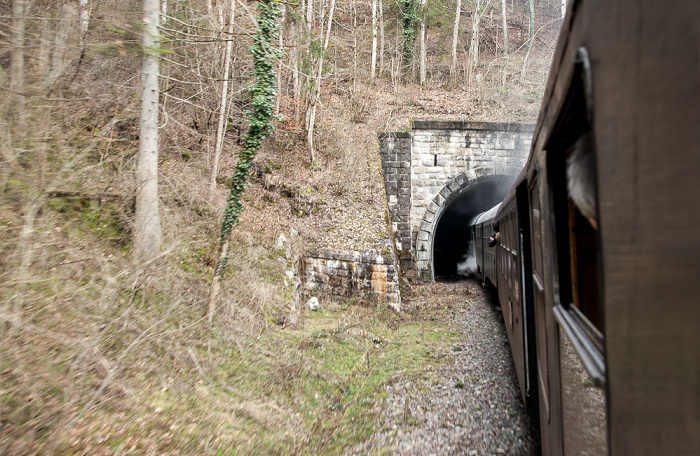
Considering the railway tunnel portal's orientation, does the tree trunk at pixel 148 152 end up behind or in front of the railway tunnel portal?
in front

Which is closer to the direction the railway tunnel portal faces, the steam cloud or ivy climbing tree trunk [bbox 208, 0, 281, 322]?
the ivy climbing tree trunk

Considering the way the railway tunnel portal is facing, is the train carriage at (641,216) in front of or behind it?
in front

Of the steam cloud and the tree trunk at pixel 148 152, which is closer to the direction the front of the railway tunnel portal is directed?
the tree trunk

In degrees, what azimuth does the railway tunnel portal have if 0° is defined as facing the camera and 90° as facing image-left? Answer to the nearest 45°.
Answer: approximately 0°

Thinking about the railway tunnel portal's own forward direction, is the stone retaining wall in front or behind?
in front

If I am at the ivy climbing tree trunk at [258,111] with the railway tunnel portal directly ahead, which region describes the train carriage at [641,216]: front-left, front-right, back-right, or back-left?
back-right
